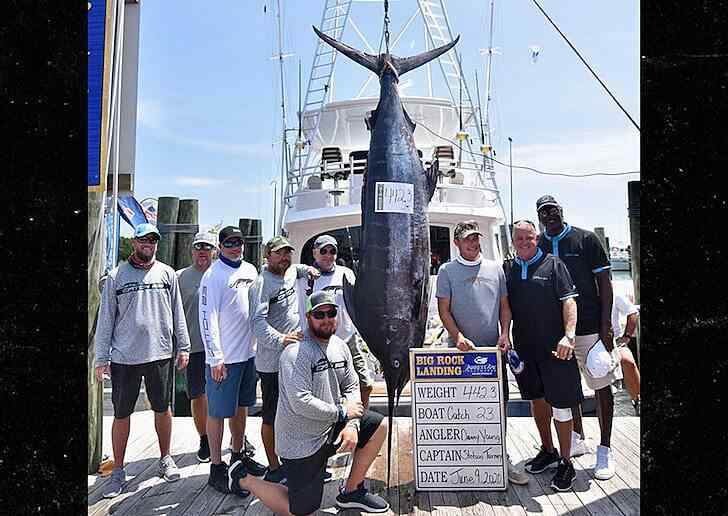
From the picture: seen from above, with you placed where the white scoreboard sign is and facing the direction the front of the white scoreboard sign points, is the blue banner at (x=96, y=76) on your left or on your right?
on your right

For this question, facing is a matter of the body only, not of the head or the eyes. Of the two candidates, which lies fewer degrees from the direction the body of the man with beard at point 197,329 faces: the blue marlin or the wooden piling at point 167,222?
the blue marlin

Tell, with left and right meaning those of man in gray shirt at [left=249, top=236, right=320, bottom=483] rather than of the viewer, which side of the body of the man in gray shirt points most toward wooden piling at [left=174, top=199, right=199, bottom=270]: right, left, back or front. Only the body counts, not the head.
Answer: back

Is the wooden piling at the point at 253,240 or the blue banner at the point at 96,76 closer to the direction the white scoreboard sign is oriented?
the blue banner

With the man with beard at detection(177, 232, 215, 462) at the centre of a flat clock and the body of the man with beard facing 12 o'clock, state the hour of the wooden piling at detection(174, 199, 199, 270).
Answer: The wooden piling is roughly at 6 o'clock from the man with beard.

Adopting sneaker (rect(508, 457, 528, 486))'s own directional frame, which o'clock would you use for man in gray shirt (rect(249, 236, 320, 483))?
The man in gray shirt is roughly at 4 o'clock from the sneaker.

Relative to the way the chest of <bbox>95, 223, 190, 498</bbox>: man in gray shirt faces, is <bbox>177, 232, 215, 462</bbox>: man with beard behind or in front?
behind

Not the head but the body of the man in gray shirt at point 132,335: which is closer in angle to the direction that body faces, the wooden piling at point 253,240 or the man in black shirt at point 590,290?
the man in black shirt

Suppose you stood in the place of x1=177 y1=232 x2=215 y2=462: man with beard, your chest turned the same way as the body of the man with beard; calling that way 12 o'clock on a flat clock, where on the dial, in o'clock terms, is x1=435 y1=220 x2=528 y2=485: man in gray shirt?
The man in gray shirt is roughly at 10 o'clock from the man with beard.

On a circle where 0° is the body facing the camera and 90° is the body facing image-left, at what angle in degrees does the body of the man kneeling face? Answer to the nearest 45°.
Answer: approximately 315°

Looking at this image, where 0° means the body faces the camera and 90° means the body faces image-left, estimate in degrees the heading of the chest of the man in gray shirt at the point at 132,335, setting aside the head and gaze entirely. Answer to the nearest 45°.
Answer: approximately 0°
